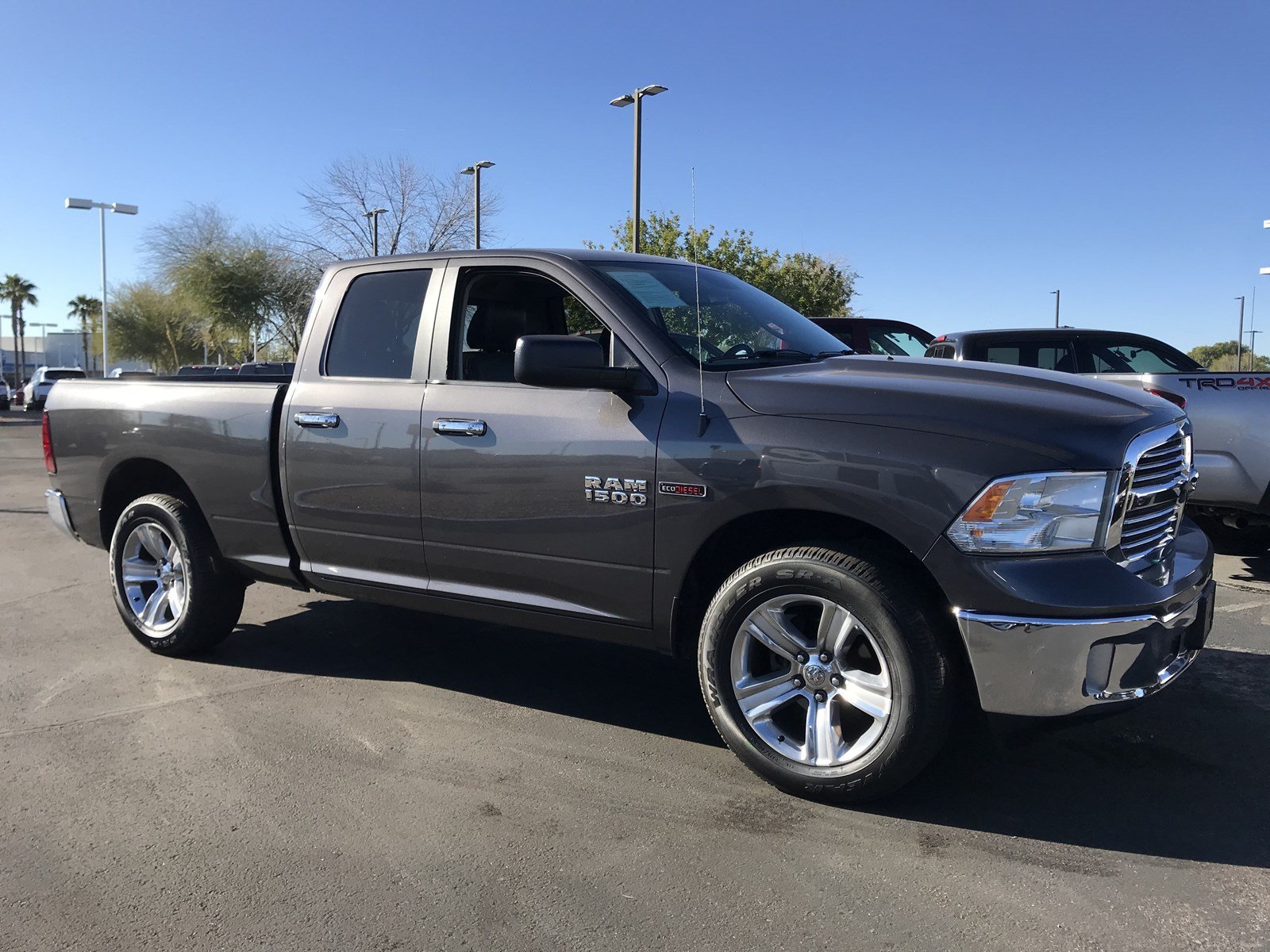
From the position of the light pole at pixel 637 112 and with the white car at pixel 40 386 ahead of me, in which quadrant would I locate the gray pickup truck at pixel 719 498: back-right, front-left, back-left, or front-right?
back-left

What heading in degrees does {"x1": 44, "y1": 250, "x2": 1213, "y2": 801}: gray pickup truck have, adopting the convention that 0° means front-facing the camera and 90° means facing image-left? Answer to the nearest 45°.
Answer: approximately 315°

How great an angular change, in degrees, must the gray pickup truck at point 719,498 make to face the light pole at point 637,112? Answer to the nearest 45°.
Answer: approximately 135° to its left

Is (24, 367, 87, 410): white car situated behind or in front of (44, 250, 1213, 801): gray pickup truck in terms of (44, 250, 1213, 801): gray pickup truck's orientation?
behind
